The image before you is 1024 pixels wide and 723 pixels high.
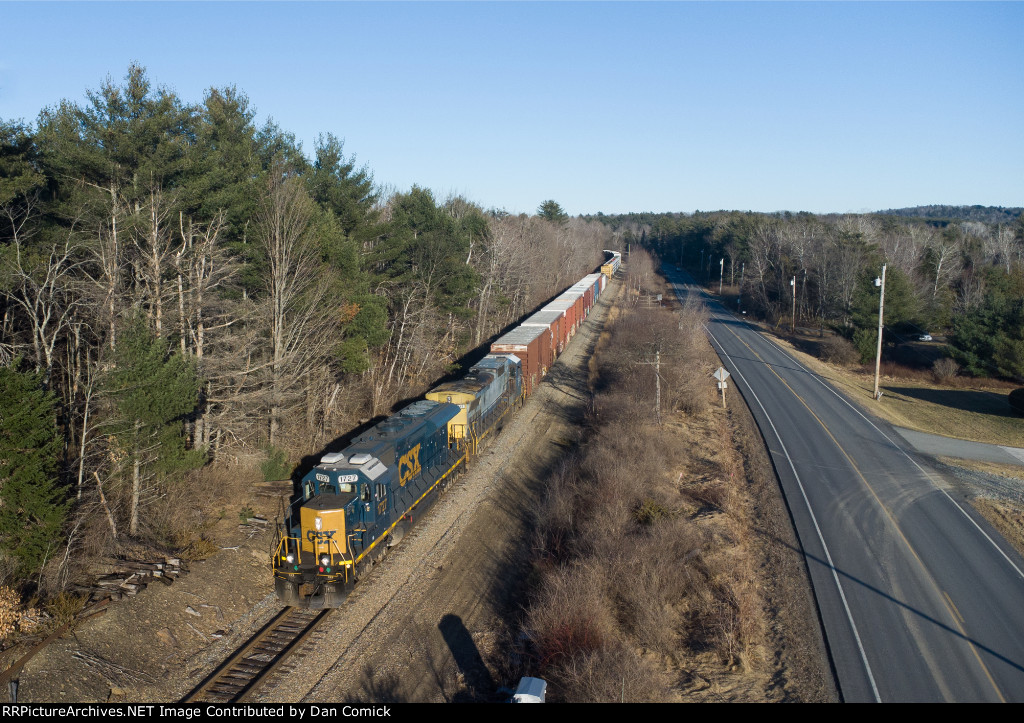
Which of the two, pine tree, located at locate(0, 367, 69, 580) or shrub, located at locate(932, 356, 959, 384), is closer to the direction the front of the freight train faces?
the pine tree

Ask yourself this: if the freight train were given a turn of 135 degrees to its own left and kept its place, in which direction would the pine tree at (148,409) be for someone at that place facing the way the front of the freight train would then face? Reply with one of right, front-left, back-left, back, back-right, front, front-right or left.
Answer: back

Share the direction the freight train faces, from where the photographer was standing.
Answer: facing the viewer and to the left of the viewer

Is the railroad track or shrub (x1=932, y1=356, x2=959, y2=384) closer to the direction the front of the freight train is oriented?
the railroad track
